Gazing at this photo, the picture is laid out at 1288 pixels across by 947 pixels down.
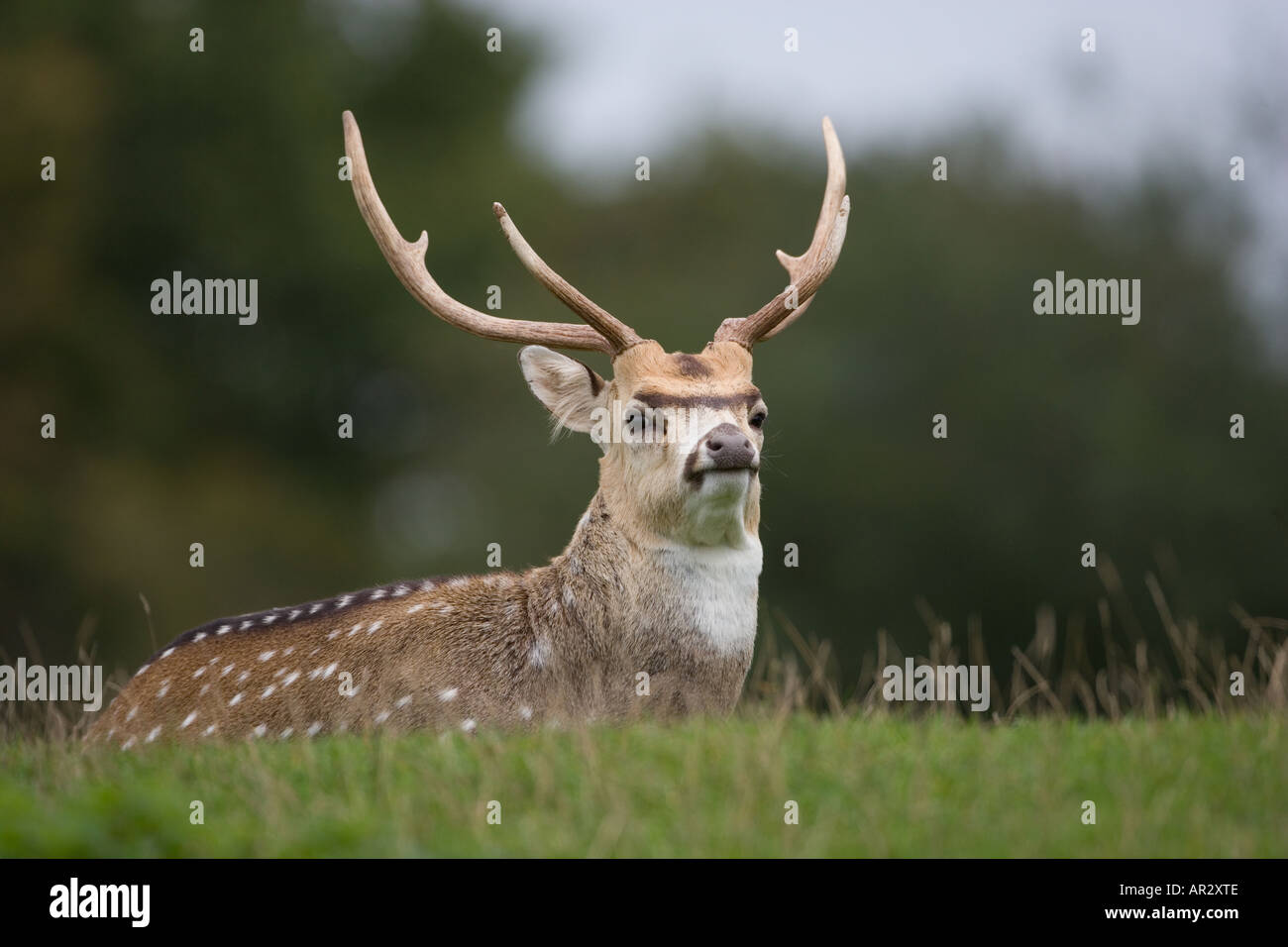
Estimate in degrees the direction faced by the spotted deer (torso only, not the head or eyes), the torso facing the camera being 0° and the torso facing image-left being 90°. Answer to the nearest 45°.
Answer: approximately 315°
